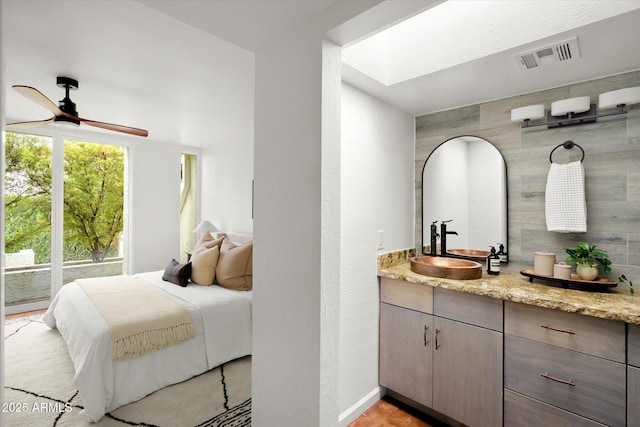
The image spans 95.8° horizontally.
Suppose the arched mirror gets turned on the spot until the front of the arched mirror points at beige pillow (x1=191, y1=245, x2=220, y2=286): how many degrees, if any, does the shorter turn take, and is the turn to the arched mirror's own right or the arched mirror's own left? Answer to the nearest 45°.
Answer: approximately 90° to the arched mirror's own right

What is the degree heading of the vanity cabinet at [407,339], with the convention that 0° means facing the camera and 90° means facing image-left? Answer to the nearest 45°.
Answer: approximately 45°

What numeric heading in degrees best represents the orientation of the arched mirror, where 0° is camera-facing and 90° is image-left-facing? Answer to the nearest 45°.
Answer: approximately 0°

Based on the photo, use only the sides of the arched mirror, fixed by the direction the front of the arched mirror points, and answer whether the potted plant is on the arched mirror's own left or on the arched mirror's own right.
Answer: on the arched mirror's own left

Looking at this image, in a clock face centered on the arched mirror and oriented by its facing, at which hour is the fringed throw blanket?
The fringed throw blanket is roughly at 2 o'clock from the arched mirror.

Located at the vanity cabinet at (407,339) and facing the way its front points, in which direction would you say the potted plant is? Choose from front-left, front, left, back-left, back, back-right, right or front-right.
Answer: back-left

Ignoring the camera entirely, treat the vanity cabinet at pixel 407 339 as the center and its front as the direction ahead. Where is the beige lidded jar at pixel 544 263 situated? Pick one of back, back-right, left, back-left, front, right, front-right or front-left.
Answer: back-left

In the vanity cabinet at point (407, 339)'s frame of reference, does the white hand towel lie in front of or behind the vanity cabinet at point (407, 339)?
behind

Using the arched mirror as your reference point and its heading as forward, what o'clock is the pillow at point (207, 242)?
The pillow is roughly at 3 o'clock from the arched mirror.

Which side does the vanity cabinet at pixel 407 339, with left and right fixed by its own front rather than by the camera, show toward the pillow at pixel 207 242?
right
